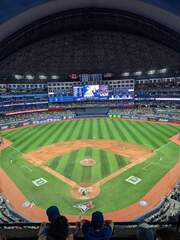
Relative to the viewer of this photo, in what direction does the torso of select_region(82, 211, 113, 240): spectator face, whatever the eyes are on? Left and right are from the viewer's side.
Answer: facing away from the viewer
